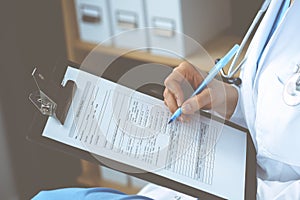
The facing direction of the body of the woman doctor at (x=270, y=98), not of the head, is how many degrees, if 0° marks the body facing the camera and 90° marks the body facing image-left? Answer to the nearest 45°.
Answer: approximately 45°

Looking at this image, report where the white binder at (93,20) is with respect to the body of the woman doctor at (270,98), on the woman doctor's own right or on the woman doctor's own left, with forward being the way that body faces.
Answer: on the woman doctor's own right

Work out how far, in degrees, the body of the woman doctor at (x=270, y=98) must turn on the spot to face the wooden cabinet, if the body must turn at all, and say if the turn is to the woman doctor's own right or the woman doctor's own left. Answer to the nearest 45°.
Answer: approximately 90° to the woman doctor's own right

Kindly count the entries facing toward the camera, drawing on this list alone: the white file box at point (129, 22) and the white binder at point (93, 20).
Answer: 2

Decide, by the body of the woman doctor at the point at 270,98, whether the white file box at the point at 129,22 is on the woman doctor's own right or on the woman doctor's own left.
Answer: on the woman doctor's own right
